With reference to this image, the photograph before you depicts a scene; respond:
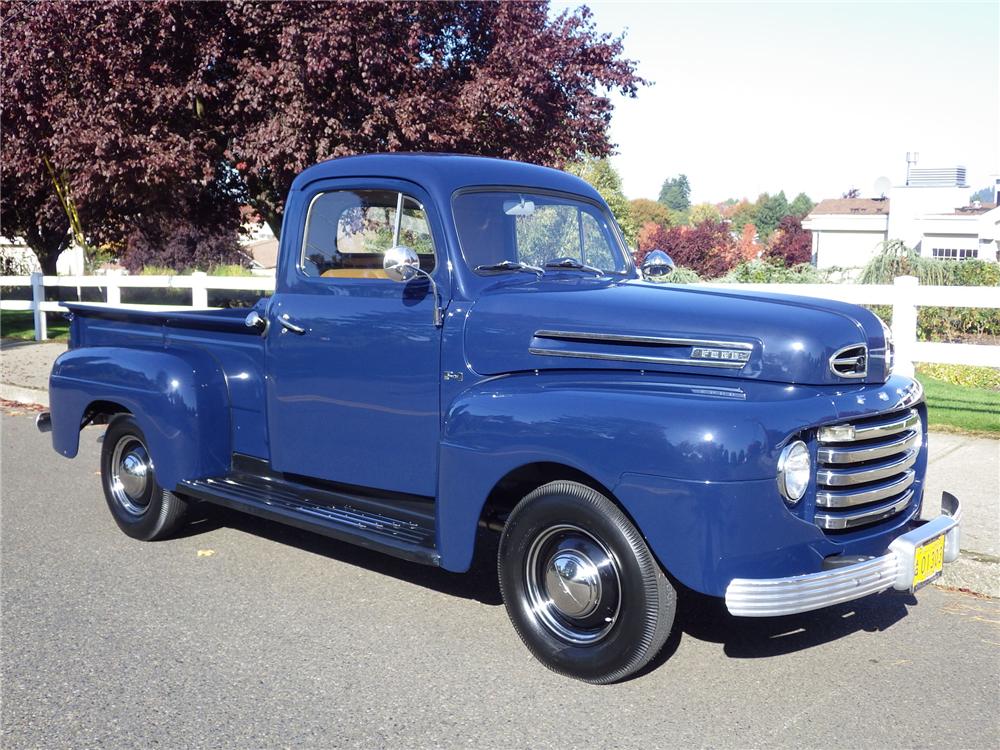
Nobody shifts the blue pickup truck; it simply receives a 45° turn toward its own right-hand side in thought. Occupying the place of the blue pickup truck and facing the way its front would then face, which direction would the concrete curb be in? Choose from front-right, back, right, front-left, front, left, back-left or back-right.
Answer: back-right

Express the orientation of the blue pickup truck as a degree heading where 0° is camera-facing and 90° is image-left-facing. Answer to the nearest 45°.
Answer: approximately 315°

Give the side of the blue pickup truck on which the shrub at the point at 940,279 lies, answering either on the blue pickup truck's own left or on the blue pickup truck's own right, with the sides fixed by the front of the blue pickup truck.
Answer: on the blue pickup truck's own left

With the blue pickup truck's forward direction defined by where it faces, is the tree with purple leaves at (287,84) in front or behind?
behind

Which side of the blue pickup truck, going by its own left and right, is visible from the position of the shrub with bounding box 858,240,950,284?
left

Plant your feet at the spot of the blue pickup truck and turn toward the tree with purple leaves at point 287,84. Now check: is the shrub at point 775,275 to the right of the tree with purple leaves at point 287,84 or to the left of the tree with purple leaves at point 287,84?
right

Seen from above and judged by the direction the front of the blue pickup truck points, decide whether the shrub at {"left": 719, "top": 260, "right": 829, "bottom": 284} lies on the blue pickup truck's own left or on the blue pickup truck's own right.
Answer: on the blue pickup truck's own left
